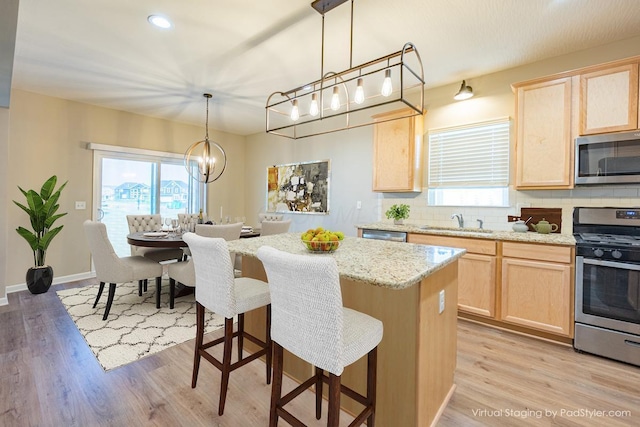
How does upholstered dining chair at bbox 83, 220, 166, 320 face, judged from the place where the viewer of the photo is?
facing away from the viewer and to the right of the viewer

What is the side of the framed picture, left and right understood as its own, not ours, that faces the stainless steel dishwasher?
left

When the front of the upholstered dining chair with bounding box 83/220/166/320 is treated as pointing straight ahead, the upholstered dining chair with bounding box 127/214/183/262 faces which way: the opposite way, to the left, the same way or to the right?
to the right

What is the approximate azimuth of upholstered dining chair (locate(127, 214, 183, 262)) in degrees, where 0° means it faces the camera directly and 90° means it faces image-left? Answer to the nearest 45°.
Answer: approximately 315°

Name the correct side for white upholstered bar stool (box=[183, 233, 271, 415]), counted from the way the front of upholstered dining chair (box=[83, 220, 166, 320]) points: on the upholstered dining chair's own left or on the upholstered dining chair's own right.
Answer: on the upholstered dining chair's own right

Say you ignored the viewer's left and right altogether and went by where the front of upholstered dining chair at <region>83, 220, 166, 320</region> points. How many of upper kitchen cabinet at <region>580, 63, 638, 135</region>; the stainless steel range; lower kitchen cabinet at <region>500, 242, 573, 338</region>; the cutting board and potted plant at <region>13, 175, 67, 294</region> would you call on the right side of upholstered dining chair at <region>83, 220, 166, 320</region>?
4

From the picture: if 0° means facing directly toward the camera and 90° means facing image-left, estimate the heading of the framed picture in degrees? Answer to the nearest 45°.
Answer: approximately 45°

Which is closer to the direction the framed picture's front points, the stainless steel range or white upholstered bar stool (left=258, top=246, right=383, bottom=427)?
the white upholstered bar stool

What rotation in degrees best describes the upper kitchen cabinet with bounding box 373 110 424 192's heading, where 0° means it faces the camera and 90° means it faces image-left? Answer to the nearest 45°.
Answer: approximately 45°
